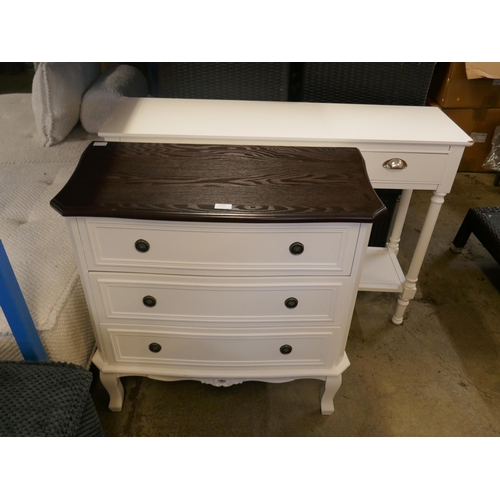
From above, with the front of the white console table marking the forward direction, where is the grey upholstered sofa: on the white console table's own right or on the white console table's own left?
on the white console table's own right

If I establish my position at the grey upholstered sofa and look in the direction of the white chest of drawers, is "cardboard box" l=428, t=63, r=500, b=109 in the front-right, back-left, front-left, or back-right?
front-left

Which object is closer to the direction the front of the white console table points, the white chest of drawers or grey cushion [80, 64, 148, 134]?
the white chest of drawers

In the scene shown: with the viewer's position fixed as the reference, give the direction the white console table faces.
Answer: facing the viewer

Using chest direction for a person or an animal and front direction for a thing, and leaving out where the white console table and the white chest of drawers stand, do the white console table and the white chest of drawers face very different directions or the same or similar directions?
same or similar directions

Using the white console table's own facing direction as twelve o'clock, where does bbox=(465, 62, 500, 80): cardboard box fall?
The cardboard box is roughly at 7 o'clock from the white console table.

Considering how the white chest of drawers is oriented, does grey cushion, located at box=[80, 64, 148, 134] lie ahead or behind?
behind

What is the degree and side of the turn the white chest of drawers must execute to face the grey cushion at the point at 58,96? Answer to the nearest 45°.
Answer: approximately 135° to its right

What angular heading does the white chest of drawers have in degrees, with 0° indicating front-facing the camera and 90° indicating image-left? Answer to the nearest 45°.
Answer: approximately 0°

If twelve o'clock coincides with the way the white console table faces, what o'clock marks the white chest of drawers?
The white chest of drawers is roughly at 1 o'clock from the white console table.

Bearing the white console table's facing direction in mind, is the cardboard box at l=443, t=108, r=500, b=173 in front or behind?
behind

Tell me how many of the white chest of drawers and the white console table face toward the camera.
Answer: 2
